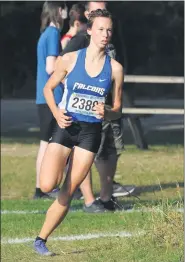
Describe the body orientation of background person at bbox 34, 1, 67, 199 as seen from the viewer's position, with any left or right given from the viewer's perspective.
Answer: facing to the right of the viewer

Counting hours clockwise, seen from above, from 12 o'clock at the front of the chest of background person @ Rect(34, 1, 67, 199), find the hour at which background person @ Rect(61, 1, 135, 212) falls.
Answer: background person @ Rect(61, 1, 135, 212) is roughly at 2 o'clock from background person @ Rect(34, 1, 67, 199).

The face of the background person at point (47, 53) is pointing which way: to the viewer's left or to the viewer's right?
to the viewer's right
